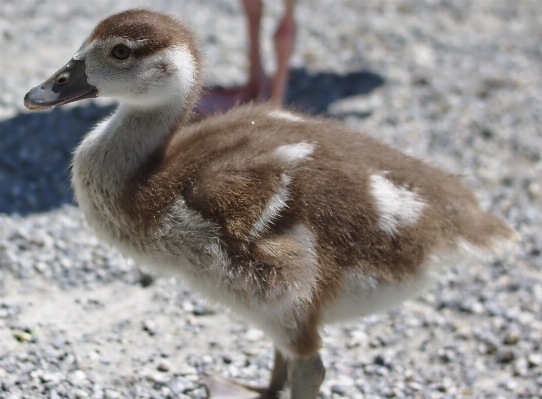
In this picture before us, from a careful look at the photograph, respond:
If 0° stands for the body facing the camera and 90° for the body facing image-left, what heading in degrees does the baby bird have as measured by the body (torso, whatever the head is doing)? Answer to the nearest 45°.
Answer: approximately 90°
